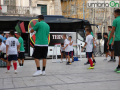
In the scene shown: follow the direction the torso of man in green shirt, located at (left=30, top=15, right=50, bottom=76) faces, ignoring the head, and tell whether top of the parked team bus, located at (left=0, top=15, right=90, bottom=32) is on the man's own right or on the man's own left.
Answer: on the man's own right
